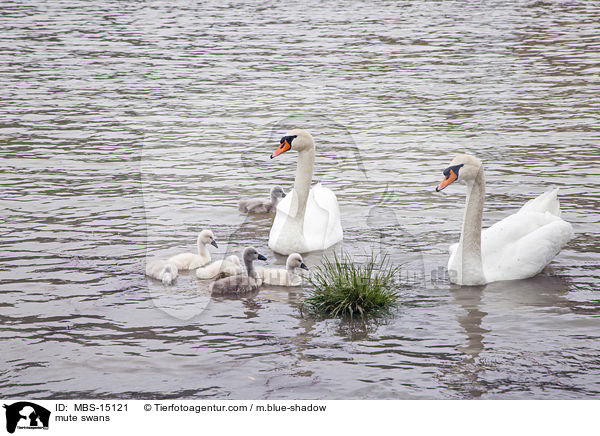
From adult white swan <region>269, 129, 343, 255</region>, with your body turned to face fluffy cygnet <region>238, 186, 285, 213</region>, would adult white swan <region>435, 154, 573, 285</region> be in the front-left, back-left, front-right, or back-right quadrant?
back-right

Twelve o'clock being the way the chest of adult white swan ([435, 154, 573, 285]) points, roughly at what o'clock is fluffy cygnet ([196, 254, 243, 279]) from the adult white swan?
The fluffy cygnet is roughly at 1 o'clock from the adult white swan.

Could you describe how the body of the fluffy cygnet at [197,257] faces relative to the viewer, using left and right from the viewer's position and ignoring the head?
facing to the right of the viewer

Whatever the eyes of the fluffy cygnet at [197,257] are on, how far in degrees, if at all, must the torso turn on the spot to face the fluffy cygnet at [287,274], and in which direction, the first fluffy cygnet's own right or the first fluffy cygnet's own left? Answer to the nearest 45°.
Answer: approximately 45° to the first fluffy cygnet's own right

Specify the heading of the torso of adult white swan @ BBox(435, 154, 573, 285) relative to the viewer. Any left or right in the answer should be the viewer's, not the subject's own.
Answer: facing the viewer and to the left of the viewer

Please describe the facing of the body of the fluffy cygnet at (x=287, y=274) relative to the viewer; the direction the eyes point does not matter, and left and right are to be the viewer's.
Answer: facing to the right of the viewer

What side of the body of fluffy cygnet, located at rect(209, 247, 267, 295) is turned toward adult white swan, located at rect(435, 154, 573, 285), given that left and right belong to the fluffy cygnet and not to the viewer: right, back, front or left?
front

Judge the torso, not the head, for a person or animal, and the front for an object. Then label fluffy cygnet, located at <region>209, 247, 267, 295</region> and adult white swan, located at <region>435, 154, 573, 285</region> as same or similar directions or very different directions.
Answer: very different directions

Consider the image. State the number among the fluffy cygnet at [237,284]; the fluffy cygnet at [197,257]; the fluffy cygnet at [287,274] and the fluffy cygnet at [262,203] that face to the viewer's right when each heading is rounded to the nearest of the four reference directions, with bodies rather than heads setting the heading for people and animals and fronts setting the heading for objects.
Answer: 4

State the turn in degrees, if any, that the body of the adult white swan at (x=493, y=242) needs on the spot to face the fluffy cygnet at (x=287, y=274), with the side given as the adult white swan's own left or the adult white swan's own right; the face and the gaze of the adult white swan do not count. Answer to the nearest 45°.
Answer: approximately 45° to the adult white swan's own right

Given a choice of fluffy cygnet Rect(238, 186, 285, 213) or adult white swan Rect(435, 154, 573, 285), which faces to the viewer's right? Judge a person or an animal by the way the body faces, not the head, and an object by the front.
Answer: the fluffy cygnet

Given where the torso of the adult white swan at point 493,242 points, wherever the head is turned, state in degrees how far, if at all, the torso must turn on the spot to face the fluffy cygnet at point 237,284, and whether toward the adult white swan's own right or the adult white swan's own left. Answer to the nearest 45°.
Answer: approximately 45° to the adult white swan's own right

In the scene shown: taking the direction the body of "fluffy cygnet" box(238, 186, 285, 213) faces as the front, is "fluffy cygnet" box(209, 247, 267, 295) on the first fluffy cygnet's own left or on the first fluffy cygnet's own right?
on the first fluffy cygnet's own right

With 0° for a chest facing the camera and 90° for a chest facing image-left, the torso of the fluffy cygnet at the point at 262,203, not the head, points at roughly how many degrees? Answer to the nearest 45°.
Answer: approximately 270°

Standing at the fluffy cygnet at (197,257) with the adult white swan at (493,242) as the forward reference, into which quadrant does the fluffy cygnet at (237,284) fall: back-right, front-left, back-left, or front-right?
front-right

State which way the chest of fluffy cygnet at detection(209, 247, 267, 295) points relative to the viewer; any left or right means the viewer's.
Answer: facing to the right of the viewer
